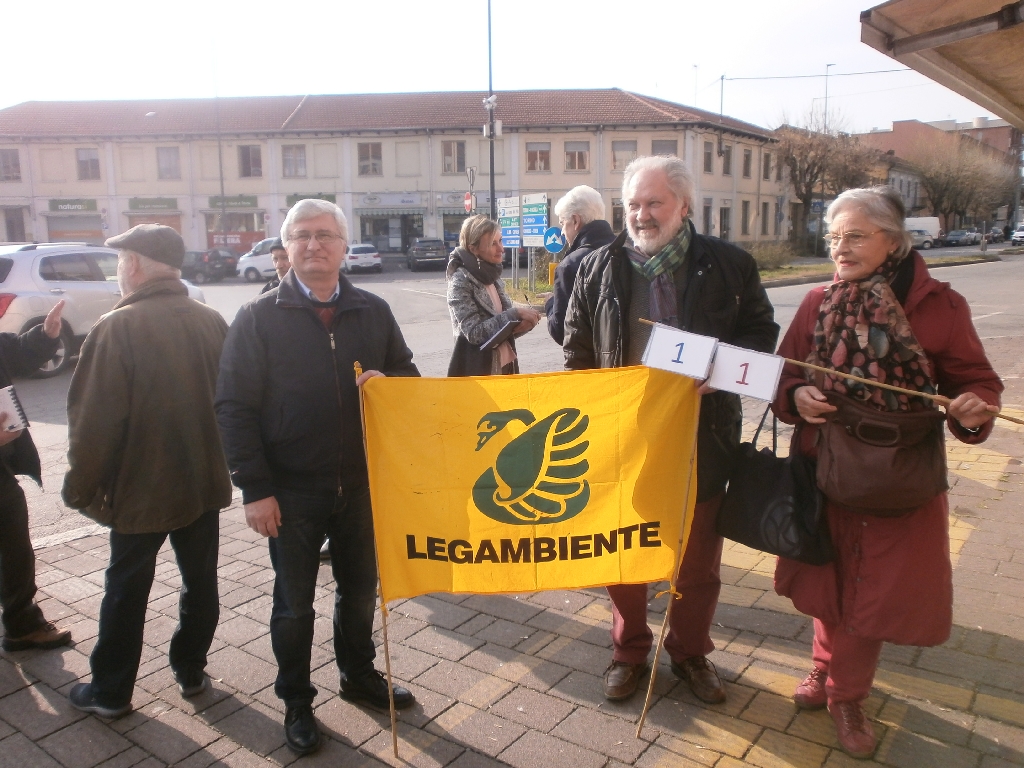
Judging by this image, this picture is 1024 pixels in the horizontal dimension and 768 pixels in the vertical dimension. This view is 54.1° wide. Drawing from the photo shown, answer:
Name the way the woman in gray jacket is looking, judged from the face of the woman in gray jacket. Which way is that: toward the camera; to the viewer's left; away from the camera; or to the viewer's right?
to the viewer's right

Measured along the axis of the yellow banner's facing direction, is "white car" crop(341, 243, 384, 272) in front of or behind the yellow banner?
behind

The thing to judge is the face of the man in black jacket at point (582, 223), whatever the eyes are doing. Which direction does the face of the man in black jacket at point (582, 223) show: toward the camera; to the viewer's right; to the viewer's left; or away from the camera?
to the viewer's left

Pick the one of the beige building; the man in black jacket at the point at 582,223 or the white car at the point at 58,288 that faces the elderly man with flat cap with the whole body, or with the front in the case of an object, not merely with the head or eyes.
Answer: the beige building

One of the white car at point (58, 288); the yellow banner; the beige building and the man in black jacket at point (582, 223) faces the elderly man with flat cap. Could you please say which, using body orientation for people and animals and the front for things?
the beige building

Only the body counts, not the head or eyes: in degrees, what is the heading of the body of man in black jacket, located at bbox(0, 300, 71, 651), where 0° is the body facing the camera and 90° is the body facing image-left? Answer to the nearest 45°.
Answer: approximately 270°

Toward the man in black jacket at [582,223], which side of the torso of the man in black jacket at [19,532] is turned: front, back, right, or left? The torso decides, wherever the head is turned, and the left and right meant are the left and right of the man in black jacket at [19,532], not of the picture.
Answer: front
